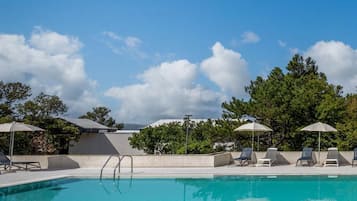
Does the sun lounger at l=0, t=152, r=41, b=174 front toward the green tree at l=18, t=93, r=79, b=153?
no

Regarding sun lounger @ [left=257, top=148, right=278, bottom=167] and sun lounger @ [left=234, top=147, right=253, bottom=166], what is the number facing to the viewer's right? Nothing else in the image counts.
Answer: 0

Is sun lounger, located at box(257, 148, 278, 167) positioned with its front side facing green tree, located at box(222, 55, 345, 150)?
no

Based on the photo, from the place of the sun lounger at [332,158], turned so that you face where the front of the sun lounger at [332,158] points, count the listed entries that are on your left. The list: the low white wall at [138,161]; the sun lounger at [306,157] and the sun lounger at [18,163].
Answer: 0

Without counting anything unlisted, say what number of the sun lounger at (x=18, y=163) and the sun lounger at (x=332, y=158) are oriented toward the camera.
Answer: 1

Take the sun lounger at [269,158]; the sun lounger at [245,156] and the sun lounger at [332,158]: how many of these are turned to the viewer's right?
0

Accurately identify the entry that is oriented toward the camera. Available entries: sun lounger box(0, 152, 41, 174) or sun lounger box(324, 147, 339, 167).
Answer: sun lounger box(324, 147, 339, 167)

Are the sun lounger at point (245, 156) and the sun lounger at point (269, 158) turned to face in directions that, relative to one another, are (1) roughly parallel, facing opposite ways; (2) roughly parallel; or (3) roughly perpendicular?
roughly parallel

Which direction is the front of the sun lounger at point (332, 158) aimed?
toward the camera

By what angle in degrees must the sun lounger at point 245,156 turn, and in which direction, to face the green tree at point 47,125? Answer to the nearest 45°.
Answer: approximately 90° to its right

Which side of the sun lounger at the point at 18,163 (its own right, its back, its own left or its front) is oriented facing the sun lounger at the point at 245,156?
front

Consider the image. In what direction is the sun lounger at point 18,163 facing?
to the viewer's right

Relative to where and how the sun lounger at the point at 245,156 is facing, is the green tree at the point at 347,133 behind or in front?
behind

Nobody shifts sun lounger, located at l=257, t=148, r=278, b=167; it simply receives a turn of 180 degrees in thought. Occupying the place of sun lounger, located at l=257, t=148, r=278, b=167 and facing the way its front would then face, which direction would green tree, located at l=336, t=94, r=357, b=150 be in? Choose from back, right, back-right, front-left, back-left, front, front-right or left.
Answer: front
